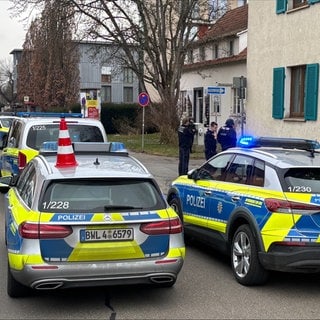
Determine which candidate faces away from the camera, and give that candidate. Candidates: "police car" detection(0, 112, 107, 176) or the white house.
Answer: the police car

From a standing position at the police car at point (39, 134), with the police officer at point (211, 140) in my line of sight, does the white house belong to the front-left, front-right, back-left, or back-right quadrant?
front-left

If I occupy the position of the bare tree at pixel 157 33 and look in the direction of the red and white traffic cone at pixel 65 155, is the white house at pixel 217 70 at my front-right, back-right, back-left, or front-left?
back-left

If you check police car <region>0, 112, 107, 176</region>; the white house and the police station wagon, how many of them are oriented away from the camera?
2

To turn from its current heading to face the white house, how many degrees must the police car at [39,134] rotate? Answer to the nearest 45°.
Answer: approximately 45° to its right

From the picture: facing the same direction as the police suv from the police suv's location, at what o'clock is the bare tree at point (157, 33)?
The bare tree is roughly at 1 o'clock from the police suv.

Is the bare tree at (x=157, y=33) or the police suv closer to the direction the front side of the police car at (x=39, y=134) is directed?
the bare tree

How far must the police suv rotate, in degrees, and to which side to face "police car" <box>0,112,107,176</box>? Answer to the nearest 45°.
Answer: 0° — it already faces it

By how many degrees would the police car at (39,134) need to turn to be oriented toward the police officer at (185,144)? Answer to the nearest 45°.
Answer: approximately 45° to its right

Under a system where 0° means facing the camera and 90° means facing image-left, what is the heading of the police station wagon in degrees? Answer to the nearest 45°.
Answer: approximately 180°

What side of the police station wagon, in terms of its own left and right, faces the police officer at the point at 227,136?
front

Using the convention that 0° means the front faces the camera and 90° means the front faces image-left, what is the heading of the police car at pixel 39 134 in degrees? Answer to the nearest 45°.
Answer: approximately 180°

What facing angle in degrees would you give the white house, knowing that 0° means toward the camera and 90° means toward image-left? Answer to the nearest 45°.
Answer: approximately 45°
